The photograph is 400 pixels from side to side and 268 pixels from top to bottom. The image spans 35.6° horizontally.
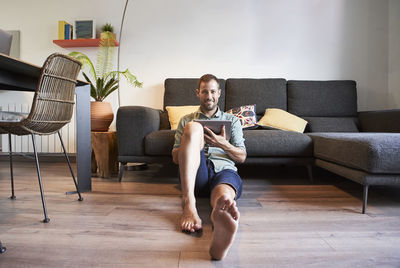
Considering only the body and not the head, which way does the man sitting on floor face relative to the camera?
toward the camera

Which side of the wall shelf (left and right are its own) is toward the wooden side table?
front

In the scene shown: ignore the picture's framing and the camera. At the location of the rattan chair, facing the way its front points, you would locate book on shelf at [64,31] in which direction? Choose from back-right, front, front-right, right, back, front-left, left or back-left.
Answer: front-right

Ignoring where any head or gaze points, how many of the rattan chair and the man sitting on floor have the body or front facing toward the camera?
1

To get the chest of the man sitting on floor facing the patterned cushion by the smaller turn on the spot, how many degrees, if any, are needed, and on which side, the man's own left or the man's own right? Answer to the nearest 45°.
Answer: approximately 180°

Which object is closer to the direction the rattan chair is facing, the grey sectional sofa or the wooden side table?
the wooden side table
